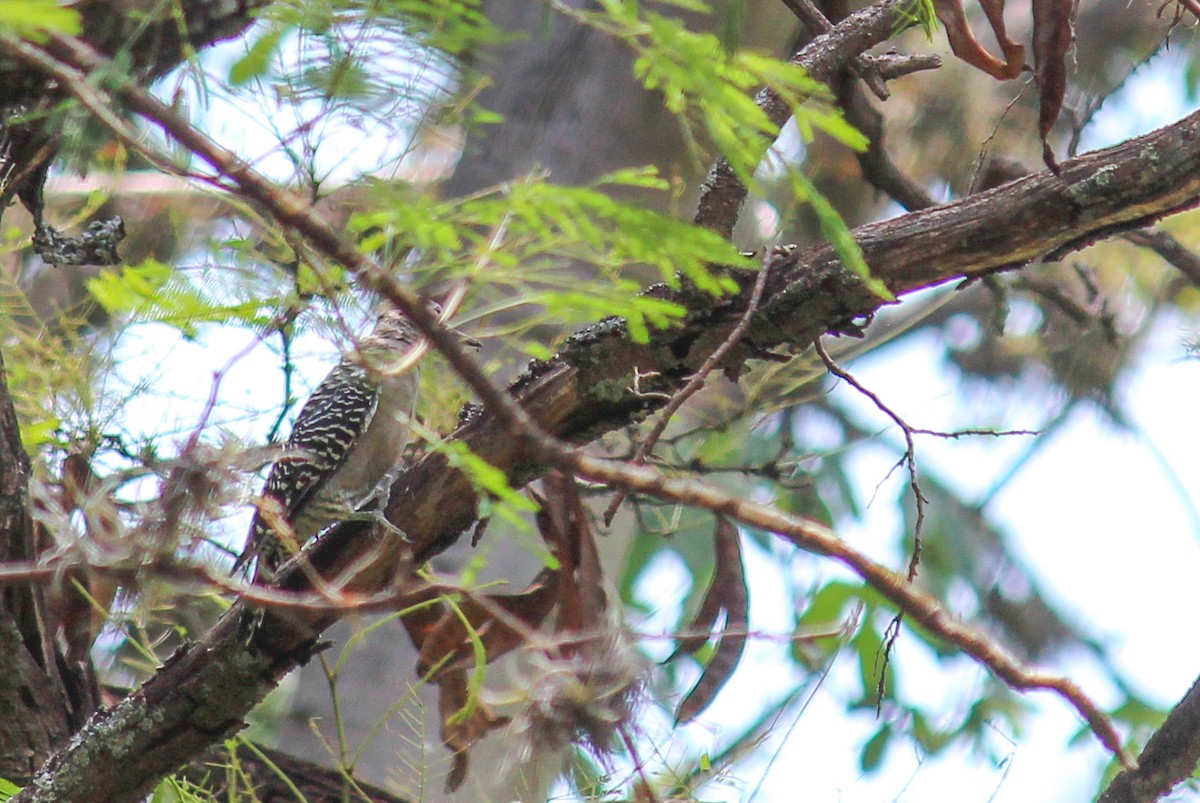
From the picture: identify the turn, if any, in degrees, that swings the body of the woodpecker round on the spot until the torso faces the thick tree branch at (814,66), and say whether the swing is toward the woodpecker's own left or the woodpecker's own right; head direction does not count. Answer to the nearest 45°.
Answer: approximately 45° to the woodpecker's own right

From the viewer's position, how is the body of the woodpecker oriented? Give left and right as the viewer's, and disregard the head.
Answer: facing to the right of the viewer

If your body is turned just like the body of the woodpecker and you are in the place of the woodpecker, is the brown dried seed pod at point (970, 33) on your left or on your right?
on your right

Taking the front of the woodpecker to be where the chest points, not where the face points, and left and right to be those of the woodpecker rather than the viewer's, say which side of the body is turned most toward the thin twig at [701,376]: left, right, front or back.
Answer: right

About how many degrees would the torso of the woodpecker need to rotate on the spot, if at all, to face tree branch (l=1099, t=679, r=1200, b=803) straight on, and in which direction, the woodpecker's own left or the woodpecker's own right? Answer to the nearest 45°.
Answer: approximately 45° to the woodpecker's own right
